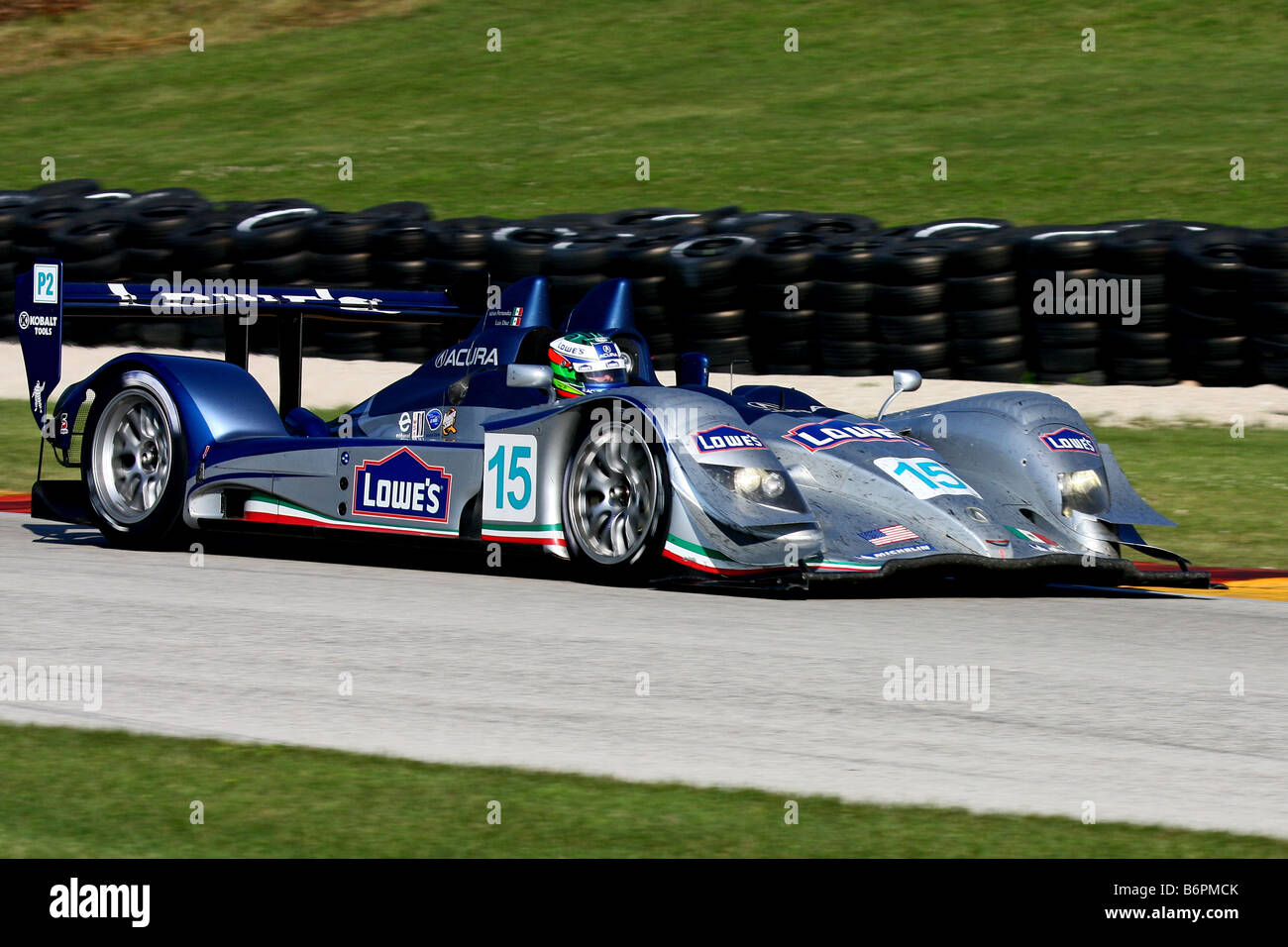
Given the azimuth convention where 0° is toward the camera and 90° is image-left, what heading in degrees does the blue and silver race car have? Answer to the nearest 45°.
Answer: approximately 315°
